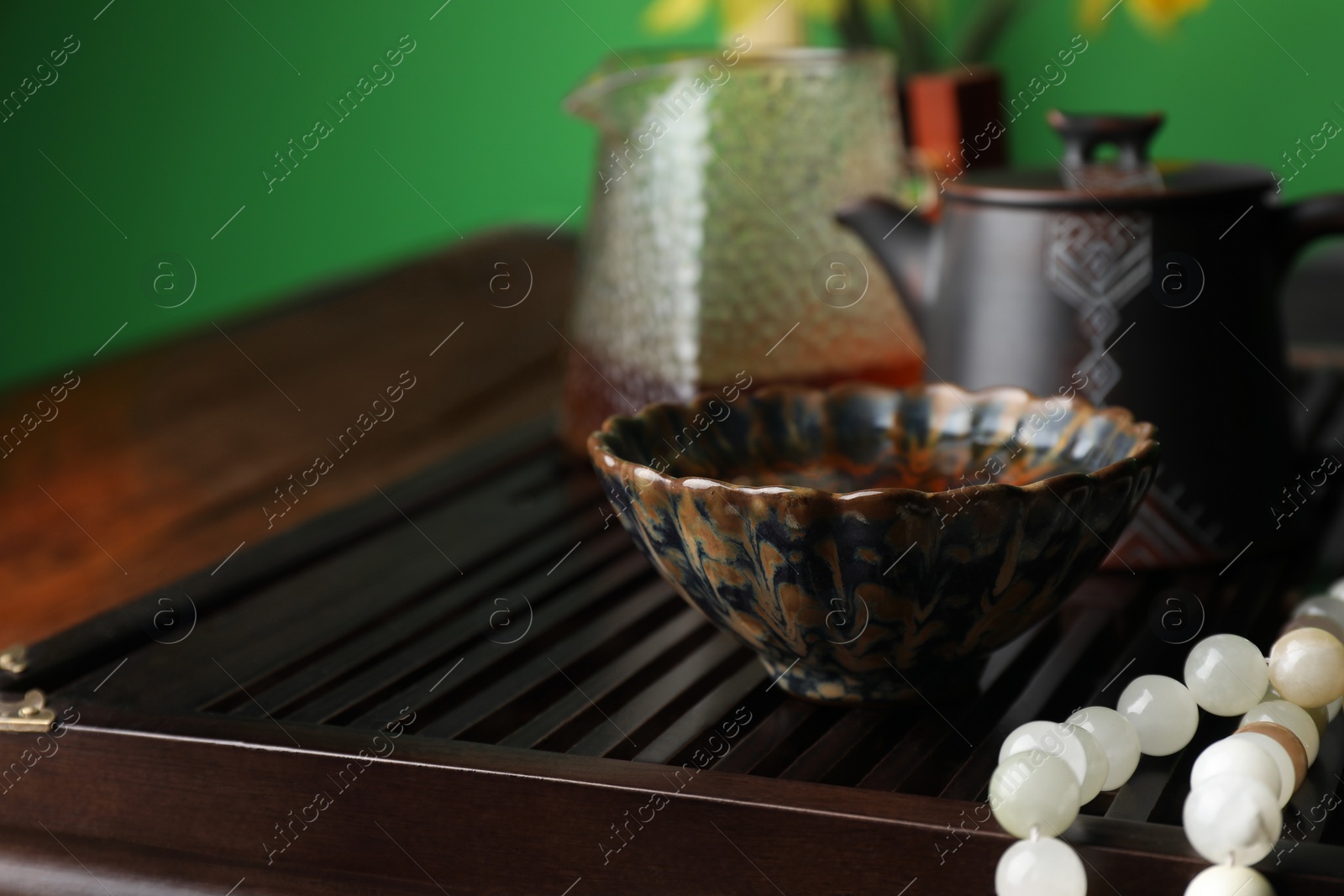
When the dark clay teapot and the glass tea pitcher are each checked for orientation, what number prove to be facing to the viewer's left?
2

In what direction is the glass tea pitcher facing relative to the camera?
to the viewer's left

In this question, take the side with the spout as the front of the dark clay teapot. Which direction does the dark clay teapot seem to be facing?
to the viewer's left
